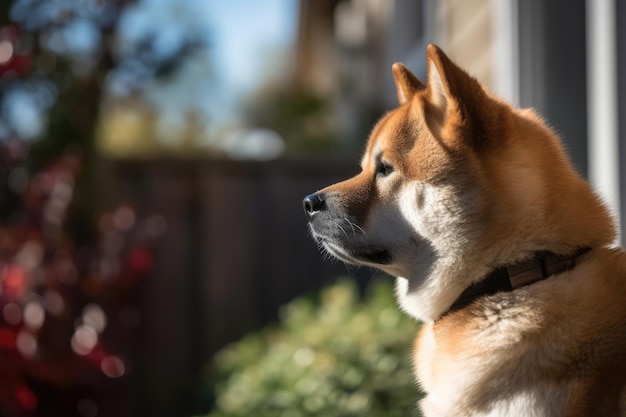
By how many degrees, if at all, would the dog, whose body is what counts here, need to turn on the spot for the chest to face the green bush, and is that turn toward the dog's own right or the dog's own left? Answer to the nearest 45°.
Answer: approximately 45° to the dog's own right

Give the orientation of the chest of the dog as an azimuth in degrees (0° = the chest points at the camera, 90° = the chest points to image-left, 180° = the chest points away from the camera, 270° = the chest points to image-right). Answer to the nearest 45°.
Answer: approximately 90°
